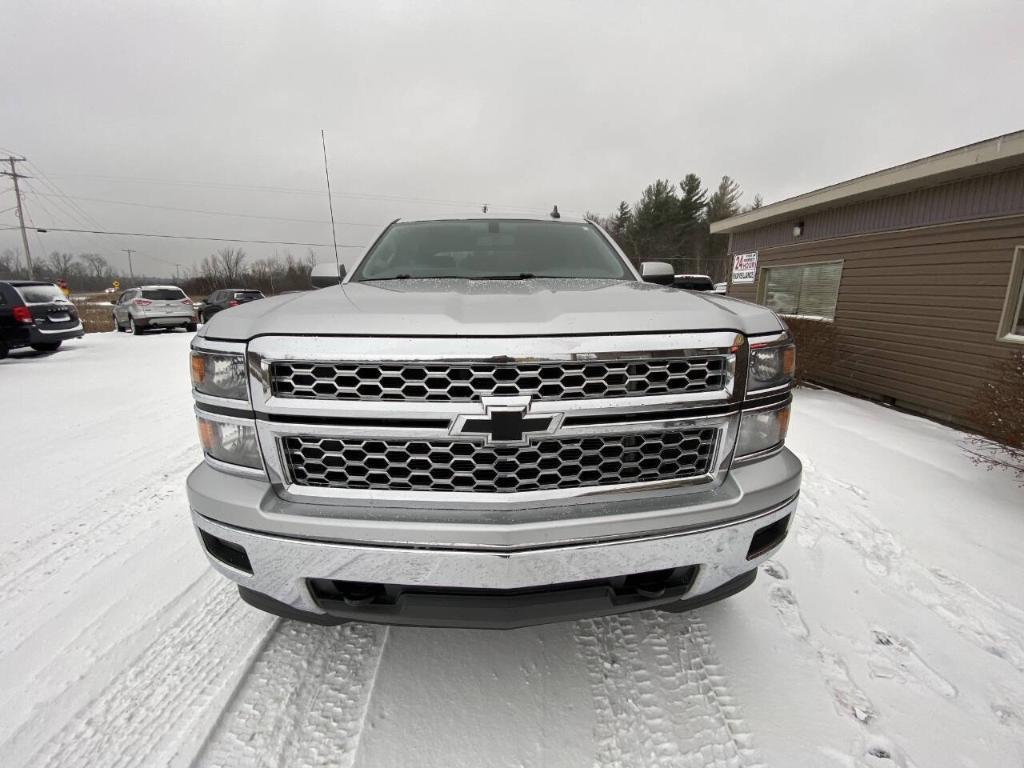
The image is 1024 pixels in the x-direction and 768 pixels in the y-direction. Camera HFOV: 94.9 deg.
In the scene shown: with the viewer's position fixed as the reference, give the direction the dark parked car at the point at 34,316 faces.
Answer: facing away from the viewer and to the left of the viewer

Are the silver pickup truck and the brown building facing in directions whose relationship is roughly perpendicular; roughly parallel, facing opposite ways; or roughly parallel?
roughly perpendicular

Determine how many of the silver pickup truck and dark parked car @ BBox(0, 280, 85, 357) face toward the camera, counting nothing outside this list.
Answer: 1

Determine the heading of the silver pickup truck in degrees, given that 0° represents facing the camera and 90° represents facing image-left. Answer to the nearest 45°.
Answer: approximately 0°

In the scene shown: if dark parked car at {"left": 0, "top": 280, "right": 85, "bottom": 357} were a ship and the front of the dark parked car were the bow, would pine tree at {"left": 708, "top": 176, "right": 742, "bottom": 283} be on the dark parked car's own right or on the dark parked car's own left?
on the dark parked car's own right

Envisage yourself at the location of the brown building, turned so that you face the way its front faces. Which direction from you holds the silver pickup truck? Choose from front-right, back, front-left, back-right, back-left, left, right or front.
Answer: front-left

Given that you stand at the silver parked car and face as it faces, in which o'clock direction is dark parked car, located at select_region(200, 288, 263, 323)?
The dark parked car is roughly at 3 o'clock from the silver parked car.

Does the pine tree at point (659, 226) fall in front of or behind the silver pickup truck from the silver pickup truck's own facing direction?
behind

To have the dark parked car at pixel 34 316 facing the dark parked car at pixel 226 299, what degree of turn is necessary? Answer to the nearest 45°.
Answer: approximately 90° to its right

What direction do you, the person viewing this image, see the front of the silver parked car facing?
facing away from the viewer and to the left of the viewer

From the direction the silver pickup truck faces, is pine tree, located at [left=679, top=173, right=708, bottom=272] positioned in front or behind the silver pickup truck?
behind

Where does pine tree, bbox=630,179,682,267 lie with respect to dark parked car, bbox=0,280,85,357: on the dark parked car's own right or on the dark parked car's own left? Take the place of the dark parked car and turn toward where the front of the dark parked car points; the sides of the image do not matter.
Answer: on the dark parked car's own right

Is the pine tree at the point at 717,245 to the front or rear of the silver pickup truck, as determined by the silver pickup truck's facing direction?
to the rear
